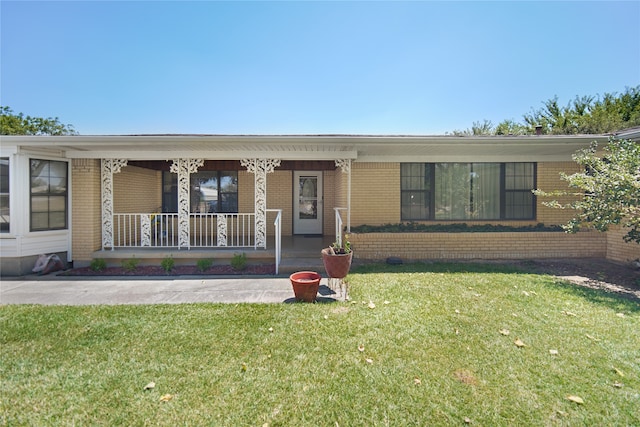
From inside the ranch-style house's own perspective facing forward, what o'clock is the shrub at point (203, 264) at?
The shrub is roughly at 2 o'clock from the ranch-style house.

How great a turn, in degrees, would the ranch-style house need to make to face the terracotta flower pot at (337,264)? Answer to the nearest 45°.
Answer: approximately 45° to its left

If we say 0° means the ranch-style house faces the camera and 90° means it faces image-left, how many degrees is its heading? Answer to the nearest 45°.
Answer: approximately 0°

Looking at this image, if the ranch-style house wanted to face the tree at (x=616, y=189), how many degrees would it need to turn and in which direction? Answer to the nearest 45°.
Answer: approximately 90° to its left

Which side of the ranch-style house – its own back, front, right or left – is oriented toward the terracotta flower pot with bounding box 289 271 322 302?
front
